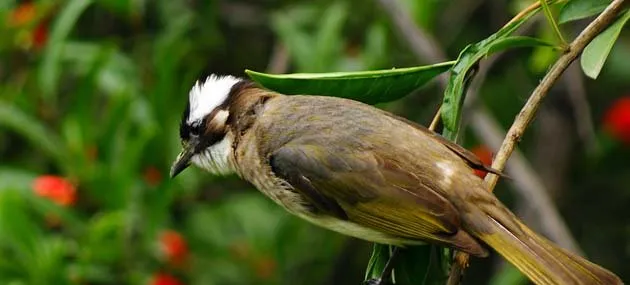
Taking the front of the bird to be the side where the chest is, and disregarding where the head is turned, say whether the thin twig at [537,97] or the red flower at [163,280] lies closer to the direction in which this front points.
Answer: the red flower

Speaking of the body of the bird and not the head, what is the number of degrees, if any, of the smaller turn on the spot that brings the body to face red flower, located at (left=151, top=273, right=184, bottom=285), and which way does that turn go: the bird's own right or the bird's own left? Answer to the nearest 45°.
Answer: approximately 45° to the bird's own right

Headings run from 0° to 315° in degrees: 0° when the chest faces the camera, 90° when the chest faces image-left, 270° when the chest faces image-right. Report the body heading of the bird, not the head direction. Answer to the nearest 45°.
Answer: approximately 90°
